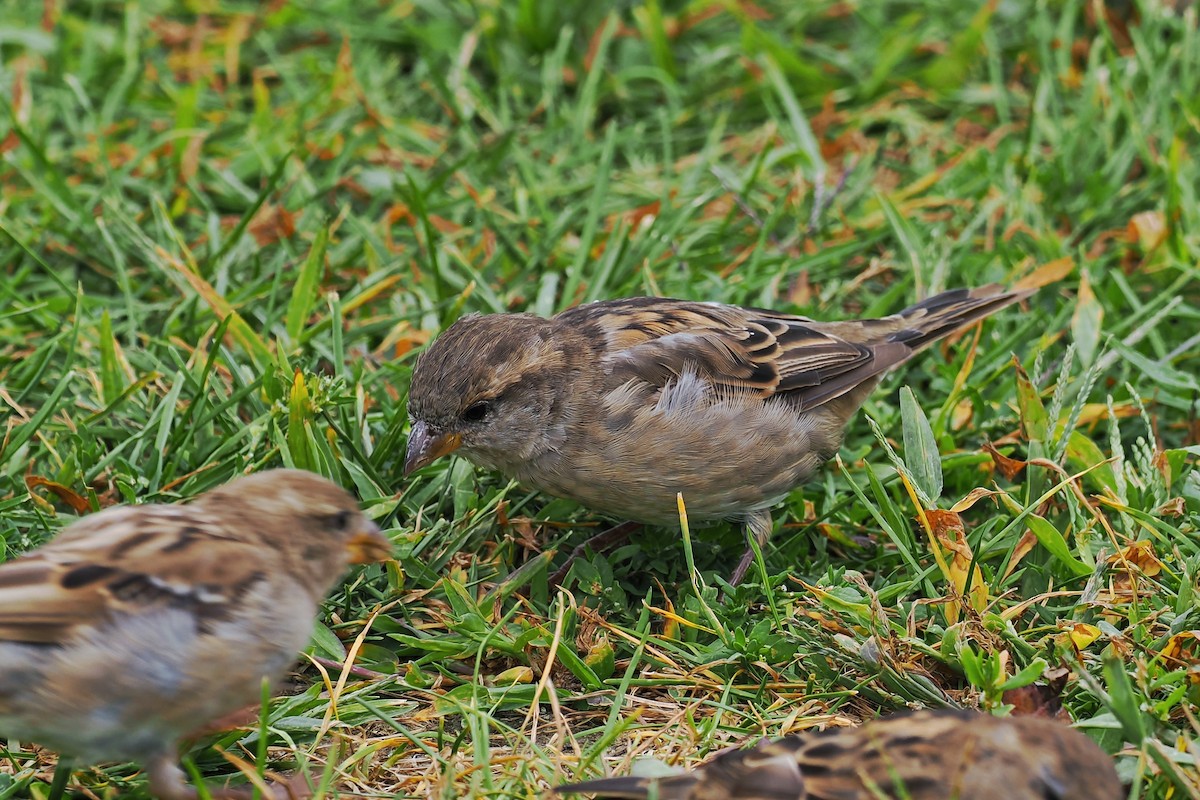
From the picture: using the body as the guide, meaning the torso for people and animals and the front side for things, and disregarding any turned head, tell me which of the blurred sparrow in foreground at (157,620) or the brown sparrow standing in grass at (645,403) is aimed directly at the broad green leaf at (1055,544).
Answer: the blurred sparrow in foreground

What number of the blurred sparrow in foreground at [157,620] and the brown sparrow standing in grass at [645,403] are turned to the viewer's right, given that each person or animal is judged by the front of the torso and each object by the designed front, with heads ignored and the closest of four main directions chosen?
1

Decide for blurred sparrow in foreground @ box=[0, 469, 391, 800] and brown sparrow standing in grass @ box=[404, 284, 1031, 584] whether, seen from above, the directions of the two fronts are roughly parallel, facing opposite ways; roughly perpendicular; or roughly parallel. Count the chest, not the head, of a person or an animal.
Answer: roughly parallel, facing opposite ways

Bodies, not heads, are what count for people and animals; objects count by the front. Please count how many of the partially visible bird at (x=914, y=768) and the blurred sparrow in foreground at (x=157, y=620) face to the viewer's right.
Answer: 2

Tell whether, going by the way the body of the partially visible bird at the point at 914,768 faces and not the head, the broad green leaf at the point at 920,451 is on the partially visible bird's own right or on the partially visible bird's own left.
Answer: on the partially visible bird's own left

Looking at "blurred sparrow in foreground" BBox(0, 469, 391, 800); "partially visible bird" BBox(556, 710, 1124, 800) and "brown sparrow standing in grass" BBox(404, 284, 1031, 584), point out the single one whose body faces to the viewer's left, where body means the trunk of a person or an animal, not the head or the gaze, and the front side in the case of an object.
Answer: the brown sparrow standing in grass

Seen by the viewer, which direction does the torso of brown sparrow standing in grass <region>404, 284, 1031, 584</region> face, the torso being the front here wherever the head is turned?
to the viewer's left

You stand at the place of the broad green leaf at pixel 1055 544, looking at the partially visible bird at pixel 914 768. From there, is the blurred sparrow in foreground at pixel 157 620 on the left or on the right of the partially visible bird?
right

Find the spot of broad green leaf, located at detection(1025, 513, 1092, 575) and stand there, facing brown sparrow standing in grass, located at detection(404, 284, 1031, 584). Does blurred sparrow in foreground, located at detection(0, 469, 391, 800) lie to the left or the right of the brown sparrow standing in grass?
left

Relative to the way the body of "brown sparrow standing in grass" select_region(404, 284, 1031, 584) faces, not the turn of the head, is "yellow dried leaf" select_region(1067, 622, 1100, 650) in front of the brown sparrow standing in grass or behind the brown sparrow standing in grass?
behind

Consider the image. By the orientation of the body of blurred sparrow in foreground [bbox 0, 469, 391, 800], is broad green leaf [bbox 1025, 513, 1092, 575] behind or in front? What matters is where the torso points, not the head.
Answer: in front

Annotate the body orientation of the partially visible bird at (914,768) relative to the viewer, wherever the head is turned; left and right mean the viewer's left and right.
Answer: facing to the right of the viewer

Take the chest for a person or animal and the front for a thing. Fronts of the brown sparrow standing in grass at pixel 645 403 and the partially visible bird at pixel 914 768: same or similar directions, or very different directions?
very different directions

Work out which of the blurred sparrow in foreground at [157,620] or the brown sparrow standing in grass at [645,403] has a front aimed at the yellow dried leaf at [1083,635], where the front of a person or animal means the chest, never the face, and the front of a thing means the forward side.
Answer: the blurred sparrow in foreground

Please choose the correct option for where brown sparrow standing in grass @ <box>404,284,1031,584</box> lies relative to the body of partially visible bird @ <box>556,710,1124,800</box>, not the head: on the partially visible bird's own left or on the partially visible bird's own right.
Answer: on the partially visible bird's own left

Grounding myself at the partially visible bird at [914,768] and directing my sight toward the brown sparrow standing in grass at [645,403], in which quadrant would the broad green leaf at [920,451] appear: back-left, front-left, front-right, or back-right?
front-right

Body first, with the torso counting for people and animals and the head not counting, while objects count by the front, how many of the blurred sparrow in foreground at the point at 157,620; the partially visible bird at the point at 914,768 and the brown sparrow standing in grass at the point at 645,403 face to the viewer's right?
2
